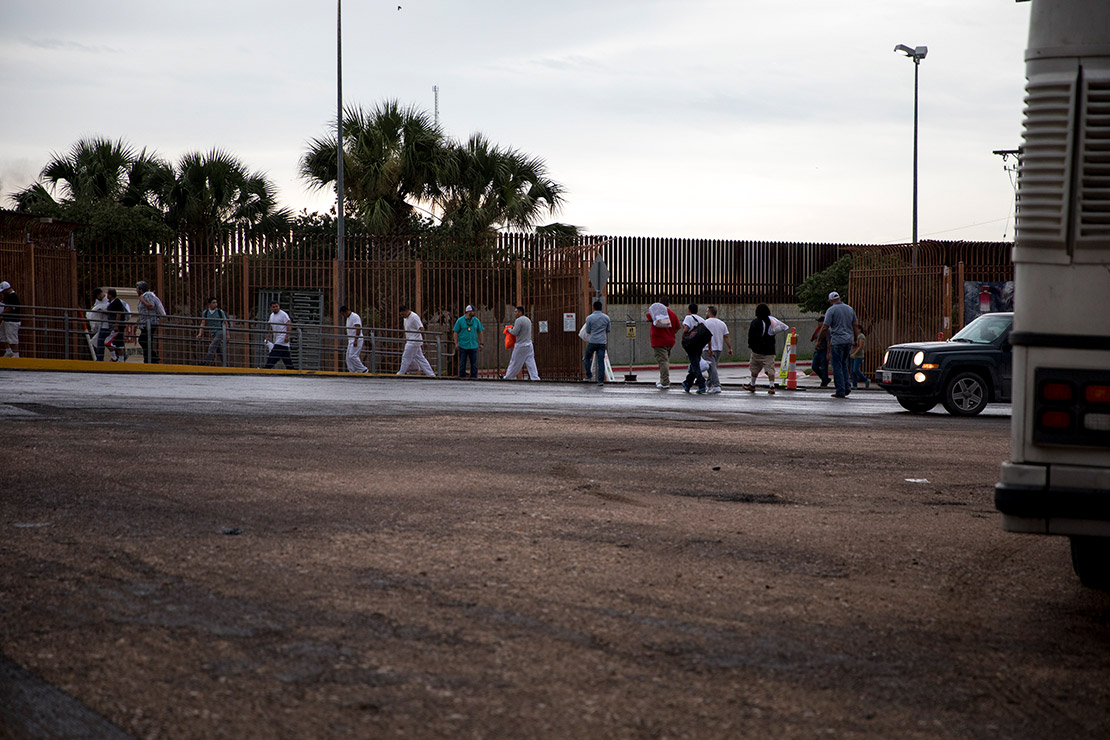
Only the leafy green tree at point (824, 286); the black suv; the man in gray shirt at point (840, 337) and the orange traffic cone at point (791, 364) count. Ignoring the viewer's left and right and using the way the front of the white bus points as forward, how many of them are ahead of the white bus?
4

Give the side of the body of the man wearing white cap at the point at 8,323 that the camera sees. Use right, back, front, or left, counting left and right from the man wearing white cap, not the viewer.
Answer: left

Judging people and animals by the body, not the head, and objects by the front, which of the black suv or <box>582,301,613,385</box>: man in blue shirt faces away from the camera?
the man in blue shirt

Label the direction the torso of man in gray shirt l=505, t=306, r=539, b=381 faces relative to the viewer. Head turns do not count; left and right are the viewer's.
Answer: facing to the left of the viewer

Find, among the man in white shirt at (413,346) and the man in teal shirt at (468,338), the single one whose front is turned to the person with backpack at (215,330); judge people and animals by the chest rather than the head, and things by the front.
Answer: the man in white shirt

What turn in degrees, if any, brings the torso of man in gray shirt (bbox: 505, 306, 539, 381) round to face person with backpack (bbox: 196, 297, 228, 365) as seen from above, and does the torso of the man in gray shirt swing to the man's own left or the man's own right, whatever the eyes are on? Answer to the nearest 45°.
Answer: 0° — they already face them

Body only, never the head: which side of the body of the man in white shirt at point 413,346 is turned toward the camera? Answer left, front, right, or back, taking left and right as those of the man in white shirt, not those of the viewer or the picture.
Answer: left

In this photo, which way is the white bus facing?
away from the camera

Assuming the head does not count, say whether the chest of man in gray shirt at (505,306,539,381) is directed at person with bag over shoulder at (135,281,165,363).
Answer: yes
